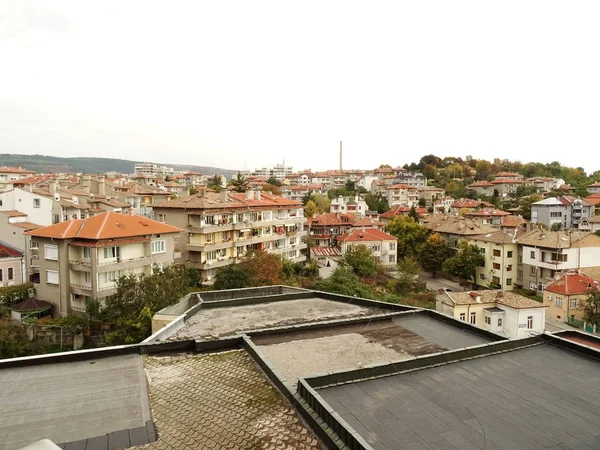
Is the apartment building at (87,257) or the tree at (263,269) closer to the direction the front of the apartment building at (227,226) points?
the tree

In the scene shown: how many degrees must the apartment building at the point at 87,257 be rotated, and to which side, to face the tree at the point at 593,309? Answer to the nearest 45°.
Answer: approximately 45° to its left

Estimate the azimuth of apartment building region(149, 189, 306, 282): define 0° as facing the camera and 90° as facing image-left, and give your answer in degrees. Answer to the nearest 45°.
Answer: approximately 315°

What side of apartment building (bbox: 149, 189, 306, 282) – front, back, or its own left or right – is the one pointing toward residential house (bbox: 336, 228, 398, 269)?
left

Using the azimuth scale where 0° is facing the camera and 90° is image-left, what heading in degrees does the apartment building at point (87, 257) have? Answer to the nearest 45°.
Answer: approximately 315°
